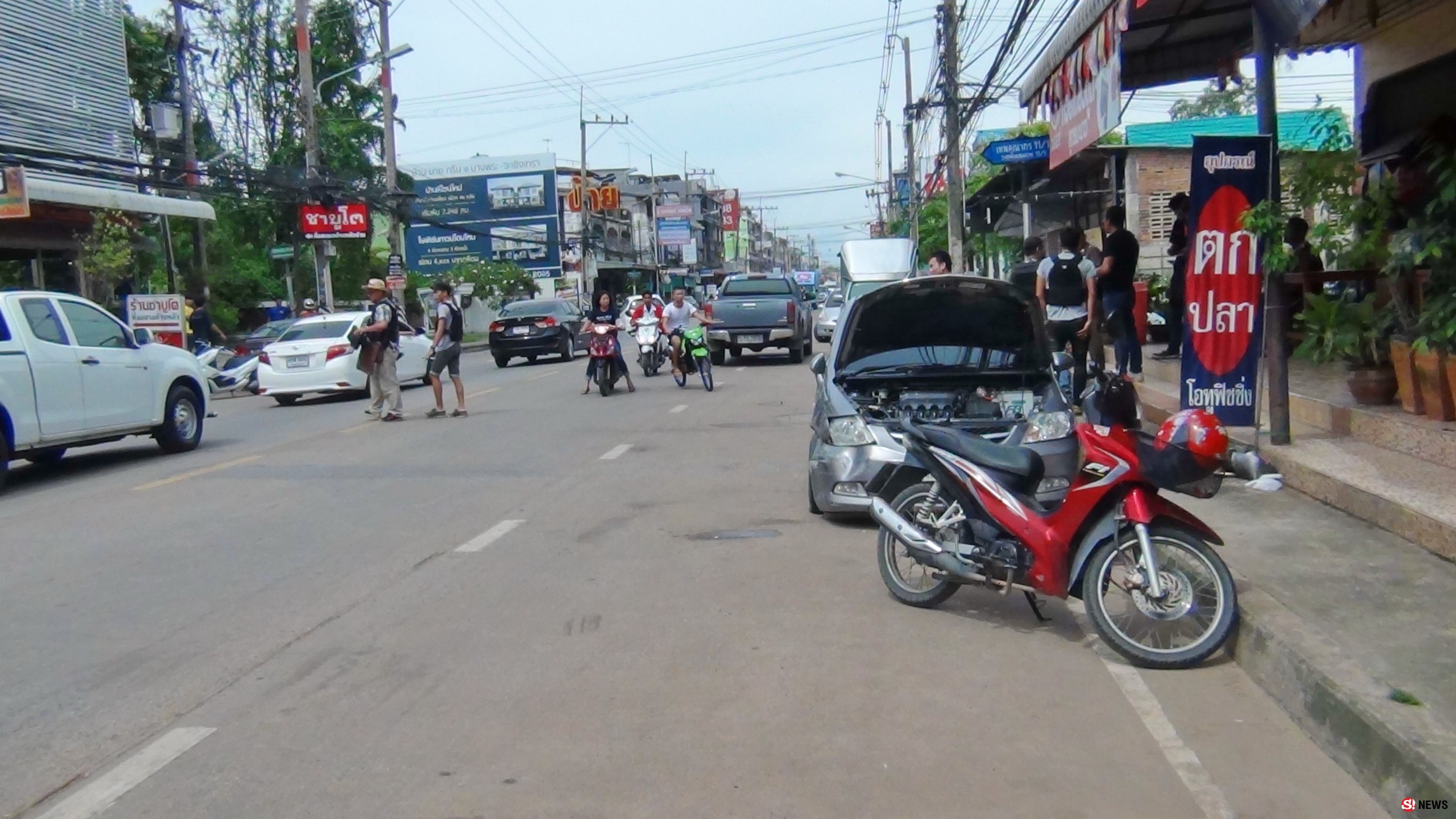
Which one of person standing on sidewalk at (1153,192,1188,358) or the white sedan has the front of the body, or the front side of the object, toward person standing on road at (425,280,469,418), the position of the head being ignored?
person standing on sidewalk at (1153,192,1188,358)

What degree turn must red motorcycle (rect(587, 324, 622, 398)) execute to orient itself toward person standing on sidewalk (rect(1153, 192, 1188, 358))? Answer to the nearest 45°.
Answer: approximately 45° to its left

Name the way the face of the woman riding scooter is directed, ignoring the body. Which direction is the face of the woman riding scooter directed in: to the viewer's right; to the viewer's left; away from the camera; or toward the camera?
toward the camera

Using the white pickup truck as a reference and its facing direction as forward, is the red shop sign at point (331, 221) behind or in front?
in front

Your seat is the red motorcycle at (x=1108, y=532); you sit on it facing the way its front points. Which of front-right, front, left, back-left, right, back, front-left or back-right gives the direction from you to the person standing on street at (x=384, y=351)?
back

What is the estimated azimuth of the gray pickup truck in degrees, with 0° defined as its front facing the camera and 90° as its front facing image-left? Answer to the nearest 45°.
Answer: approximately 180°

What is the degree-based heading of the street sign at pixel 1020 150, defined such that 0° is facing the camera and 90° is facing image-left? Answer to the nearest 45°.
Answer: approximately 0°

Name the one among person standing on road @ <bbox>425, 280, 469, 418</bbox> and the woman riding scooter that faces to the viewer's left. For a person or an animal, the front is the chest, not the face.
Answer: the person standing on road

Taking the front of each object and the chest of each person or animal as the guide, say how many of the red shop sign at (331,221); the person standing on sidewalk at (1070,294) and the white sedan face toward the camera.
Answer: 1

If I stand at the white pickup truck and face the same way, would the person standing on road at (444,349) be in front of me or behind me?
in front

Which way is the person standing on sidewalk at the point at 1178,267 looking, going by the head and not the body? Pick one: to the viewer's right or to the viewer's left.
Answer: to the viewer's left

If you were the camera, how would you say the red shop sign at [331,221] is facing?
facing the viewer

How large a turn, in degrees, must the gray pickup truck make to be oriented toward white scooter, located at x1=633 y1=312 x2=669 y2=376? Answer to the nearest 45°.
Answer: approximately 135° to its left

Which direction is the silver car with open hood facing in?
toward the camera

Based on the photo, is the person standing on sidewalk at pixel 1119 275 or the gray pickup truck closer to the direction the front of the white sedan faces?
the gray pickup truck

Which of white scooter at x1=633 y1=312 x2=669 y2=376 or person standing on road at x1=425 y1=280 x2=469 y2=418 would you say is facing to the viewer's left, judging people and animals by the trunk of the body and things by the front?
the person standing on road
